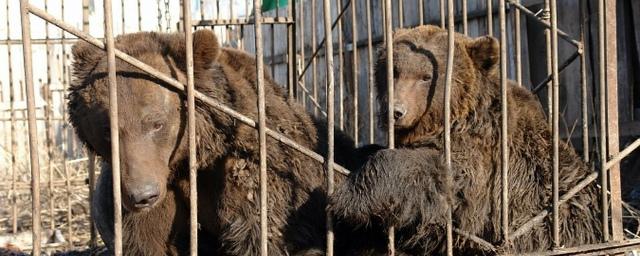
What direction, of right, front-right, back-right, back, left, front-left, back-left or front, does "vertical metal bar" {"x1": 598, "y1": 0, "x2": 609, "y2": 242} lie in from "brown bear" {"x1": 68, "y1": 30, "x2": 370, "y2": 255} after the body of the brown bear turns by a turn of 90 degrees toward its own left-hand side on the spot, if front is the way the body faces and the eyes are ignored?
front-left

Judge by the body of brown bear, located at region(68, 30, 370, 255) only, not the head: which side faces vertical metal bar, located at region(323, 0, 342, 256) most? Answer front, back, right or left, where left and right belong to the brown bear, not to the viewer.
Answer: left

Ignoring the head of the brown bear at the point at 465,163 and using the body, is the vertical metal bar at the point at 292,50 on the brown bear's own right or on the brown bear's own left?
on the brown bear's own right
